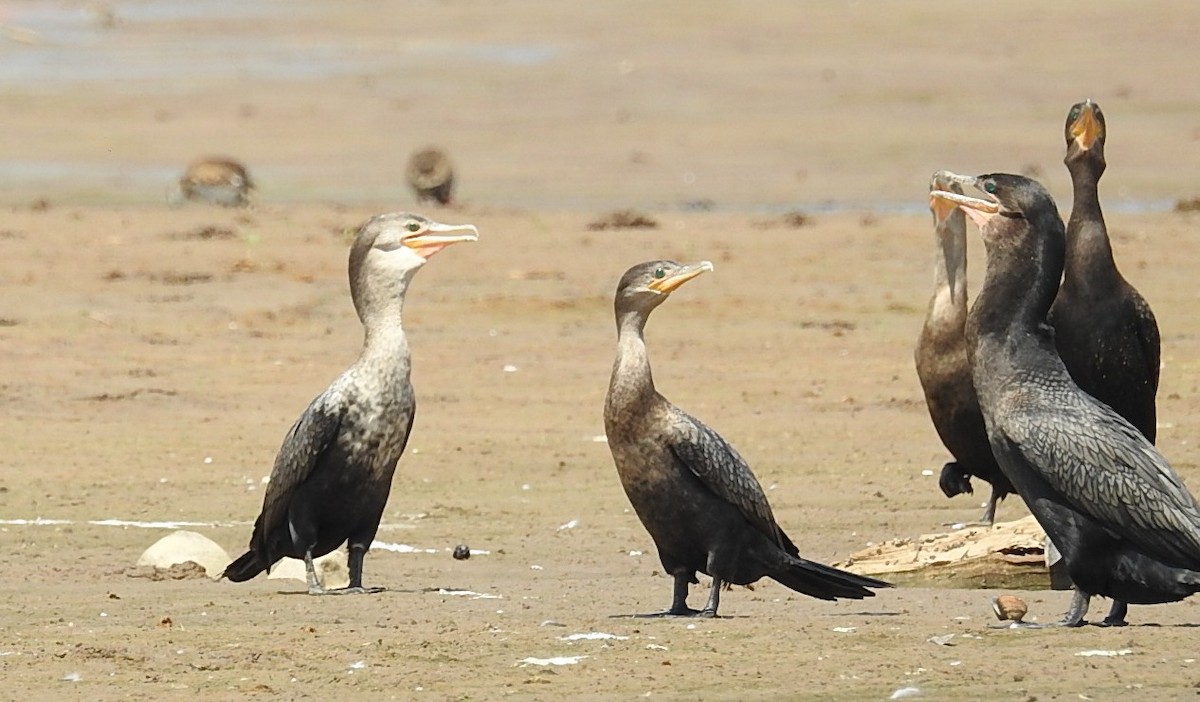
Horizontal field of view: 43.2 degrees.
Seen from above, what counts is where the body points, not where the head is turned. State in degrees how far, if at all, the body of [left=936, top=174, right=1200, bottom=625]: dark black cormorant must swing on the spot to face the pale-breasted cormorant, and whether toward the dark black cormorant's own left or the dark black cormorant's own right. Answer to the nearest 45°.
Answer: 0° — it already faces it

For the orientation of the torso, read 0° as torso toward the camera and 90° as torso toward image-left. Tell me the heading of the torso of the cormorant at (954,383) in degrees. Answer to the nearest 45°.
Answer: approximately 45°

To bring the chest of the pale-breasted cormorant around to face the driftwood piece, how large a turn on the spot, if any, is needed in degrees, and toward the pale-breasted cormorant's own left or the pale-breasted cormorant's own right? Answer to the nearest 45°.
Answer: approximately 45° to the pale-breasted cormorant's own left

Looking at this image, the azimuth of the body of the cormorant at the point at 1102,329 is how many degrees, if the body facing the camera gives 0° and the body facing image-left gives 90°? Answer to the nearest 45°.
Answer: approximately 0°

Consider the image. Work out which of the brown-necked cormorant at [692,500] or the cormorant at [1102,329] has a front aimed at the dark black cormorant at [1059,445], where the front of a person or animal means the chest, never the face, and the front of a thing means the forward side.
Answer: the cormorant

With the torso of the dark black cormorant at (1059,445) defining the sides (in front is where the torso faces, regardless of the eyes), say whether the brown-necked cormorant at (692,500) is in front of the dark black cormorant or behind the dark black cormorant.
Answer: in front

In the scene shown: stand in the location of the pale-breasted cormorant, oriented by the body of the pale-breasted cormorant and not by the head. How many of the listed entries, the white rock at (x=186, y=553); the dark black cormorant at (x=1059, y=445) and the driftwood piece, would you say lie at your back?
1

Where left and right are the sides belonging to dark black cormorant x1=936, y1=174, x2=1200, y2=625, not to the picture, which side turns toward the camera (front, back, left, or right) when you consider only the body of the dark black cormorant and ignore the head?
left
